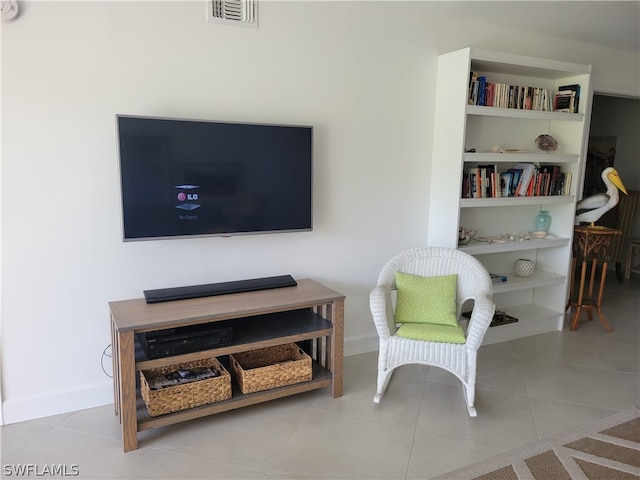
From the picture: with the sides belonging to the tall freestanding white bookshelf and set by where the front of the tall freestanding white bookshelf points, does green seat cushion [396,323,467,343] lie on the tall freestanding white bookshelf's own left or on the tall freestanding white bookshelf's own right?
on the tall freestanding white bookshelf's own right

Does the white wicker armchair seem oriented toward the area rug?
no

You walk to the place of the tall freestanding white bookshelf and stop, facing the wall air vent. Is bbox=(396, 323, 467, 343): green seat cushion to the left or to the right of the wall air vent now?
left

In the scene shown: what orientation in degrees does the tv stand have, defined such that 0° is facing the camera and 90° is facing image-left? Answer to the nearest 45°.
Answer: approximately 315°

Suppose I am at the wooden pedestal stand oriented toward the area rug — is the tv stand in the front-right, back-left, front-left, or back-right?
front-right

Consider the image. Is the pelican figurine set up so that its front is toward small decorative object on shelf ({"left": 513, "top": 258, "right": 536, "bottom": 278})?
no

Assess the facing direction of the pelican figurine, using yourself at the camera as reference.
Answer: facing to the right of the viewer

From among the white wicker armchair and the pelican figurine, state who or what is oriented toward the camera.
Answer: the white wicker armchair

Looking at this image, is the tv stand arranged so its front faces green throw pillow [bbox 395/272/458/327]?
no

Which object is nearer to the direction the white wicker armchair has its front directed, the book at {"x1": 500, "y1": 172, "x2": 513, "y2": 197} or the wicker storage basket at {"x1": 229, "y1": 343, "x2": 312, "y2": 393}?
the wicker storage basket

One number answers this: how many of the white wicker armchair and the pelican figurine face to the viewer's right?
1

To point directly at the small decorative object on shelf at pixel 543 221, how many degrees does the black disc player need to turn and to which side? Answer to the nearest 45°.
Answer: approximately 45° to its left

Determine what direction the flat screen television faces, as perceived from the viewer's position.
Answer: facing the viewer and to the right of the viewer

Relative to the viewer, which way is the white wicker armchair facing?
toward the camera
